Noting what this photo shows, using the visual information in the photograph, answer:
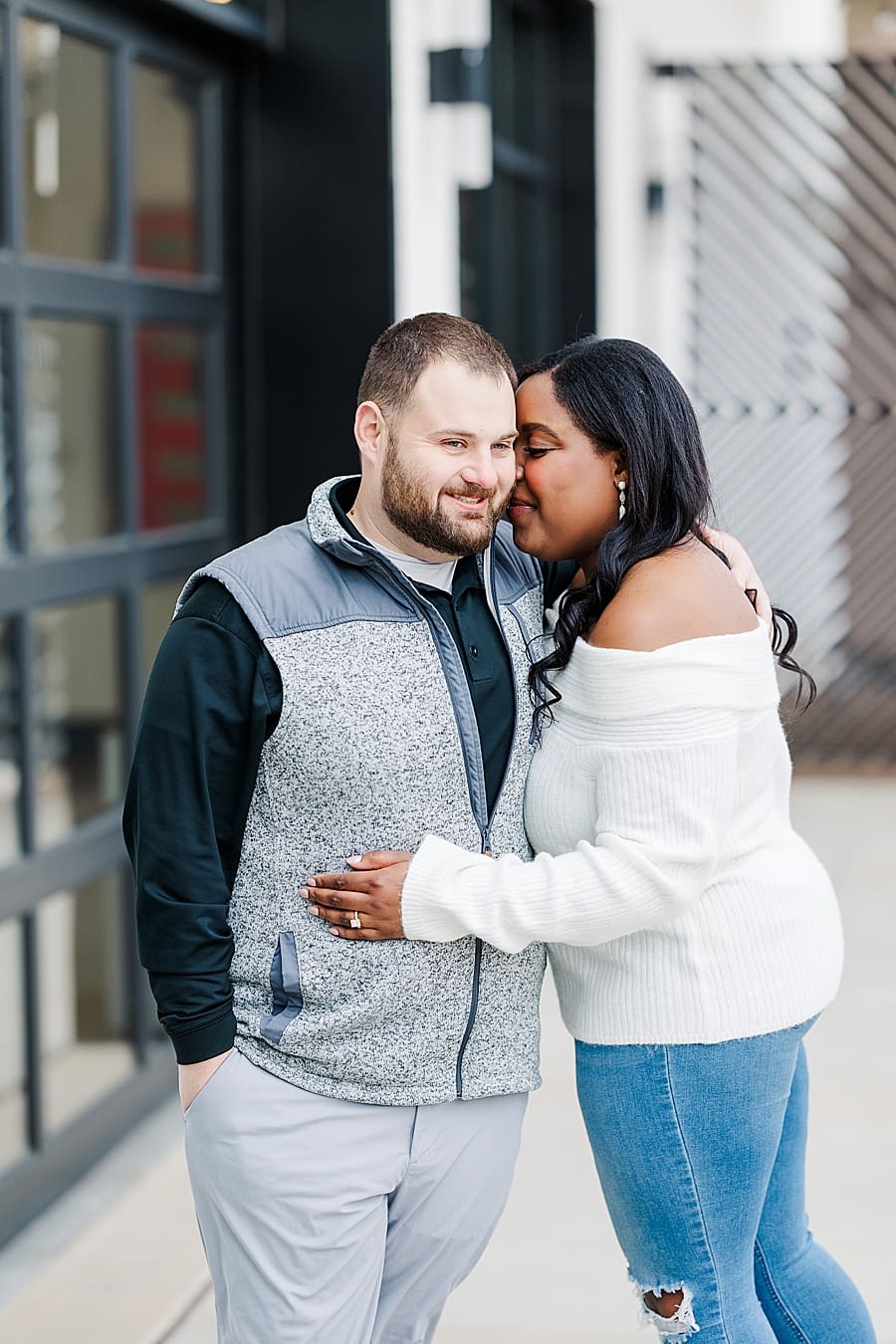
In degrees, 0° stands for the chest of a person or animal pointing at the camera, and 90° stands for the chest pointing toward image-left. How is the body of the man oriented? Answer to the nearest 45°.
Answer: approximately 315°

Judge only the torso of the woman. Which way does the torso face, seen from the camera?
to the viewer's left

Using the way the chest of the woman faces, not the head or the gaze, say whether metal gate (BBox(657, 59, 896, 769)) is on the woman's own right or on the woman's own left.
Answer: on the woman's own right

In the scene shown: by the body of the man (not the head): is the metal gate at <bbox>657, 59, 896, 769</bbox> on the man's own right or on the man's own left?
on the man's own left

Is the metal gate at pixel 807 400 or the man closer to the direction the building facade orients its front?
the man

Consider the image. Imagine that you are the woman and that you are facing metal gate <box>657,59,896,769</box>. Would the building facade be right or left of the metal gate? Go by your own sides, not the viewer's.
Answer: left

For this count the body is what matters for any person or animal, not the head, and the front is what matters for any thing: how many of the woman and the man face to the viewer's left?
1

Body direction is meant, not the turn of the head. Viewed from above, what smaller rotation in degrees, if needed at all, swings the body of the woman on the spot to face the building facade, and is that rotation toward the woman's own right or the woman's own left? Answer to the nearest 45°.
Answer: approximately 45° to the woman's own right

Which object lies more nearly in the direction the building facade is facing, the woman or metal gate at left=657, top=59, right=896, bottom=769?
the woman

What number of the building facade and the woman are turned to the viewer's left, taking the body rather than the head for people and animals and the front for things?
1

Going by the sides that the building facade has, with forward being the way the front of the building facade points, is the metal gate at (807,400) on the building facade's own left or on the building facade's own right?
on the building facade's own left
